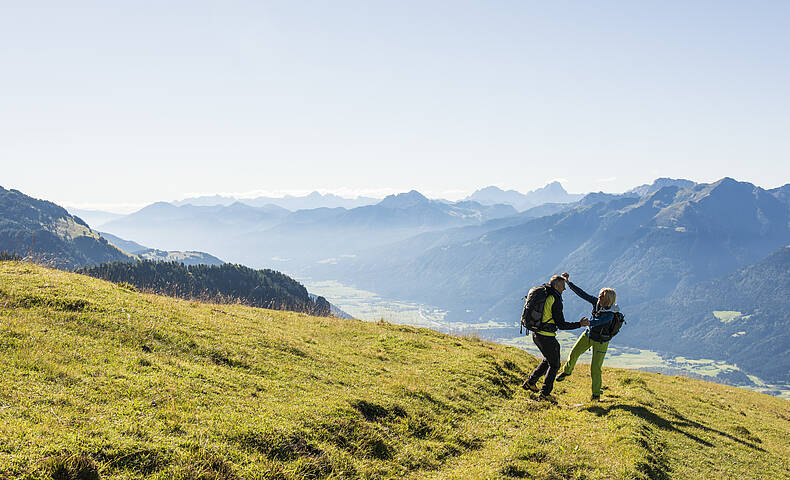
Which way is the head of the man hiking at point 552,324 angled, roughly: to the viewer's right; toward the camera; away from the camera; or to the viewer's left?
to the viewer's right

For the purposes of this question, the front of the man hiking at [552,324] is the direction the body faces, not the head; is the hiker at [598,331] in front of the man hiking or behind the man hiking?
in front

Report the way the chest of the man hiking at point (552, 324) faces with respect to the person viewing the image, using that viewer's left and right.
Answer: facing to the right of the viewer
